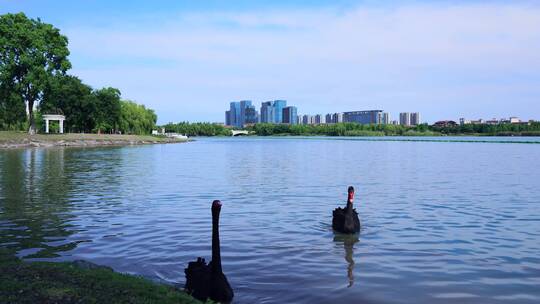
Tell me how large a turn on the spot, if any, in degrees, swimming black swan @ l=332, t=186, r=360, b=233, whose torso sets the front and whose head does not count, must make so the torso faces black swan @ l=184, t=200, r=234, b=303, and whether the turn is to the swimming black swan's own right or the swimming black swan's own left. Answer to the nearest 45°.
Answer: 0° — it already faces it

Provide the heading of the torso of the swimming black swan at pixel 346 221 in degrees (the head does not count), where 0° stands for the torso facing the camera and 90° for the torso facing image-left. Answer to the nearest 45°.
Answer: approximately 0°
